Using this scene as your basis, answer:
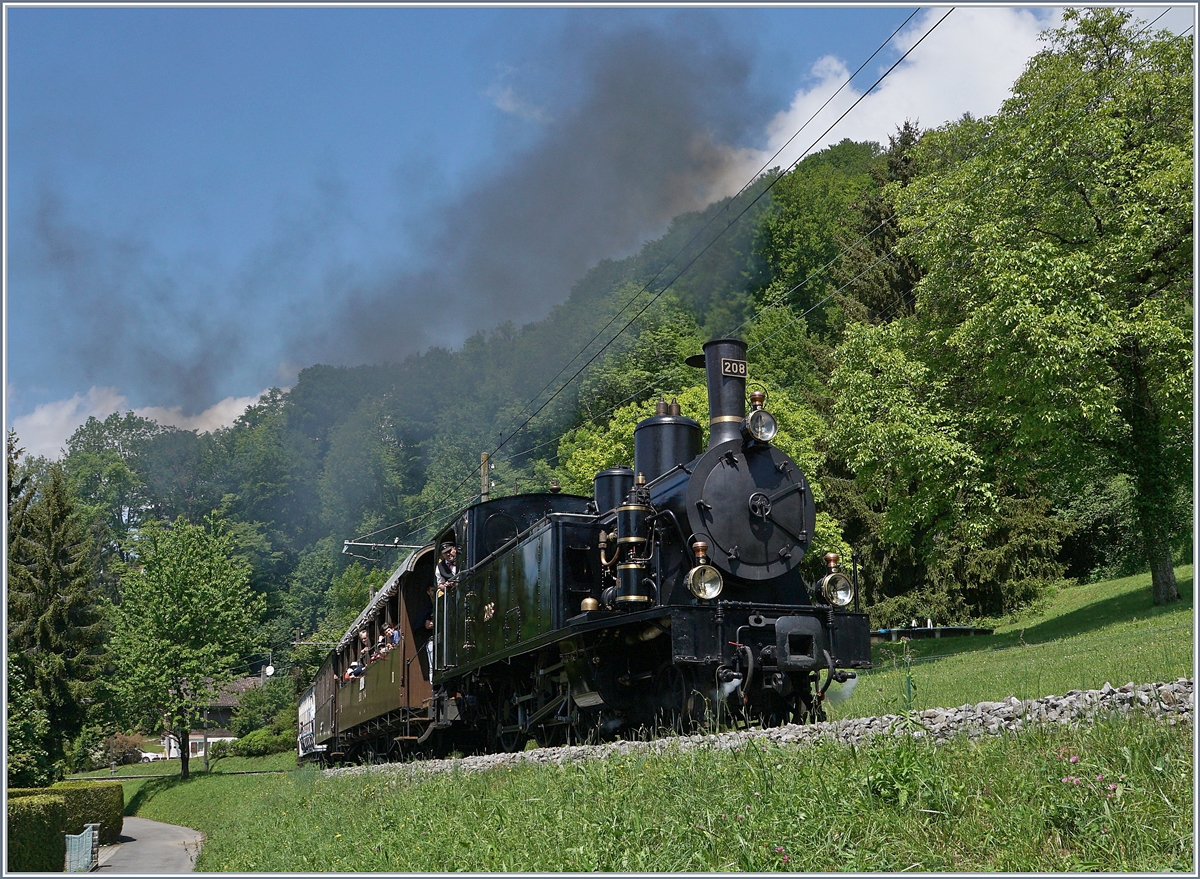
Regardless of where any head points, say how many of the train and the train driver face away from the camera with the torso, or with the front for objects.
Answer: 0

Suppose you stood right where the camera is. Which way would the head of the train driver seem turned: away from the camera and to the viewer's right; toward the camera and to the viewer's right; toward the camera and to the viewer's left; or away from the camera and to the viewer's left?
toward the camera and to the viewer's right

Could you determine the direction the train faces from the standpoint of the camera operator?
facing the viewer and to the right of the viewer

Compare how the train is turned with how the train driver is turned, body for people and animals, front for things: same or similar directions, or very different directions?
same or similar directions
